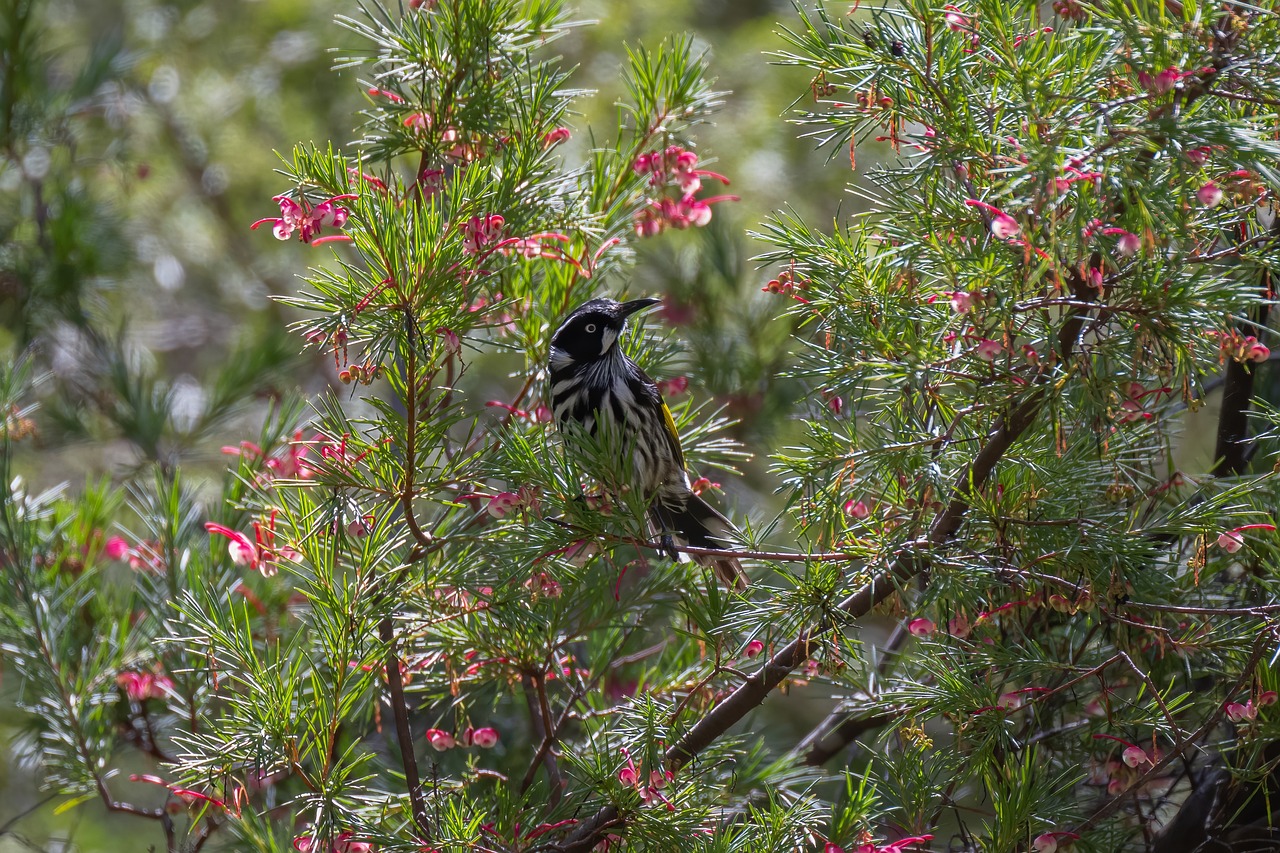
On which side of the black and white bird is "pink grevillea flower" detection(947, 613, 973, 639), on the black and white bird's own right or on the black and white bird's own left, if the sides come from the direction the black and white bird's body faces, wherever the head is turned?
on the black and white bird's own left

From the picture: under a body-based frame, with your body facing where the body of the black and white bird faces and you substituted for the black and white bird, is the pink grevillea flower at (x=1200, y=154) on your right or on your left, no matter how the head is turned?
on your left

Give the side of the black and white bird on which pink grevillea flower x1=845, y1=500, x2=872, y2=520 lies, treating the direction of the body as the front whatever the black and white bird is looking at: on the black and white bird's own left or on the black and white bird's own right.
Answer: on the black and white bird's own left
